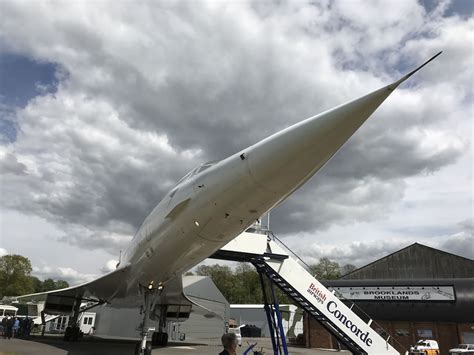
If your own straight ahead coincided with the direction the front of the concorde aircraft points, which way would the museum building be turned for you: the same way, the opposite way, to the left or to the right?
to the right

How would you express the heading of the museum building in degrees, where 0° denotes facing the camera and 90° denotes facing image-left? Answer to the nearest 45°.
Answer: approximately 0°

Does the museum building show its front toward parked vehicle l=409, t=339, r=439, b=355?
yes

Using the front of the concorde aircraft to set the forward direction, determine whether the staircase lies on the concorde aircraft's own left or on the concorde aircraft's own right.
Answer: on the concorde aircraft's own left

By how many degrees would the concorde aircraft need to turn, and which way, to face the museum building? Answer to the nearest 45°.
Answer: approximately 90° to its left

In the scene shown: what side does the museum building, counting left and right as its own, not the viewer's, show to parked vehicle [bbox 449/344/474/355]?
front

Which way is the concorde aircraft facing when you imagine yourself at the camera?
facing the viewer and to the right of the viewer

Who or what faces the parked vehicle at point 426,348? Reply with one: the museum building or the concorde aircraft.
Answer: the museum building

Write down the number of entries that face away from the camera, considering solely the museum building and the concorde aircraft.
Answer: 0

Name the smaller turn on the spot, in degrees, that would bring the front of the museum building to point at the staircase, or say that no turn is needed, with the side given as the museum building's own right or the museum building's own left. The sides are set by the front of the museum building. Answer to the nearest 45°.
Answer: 0° — it already faces it
